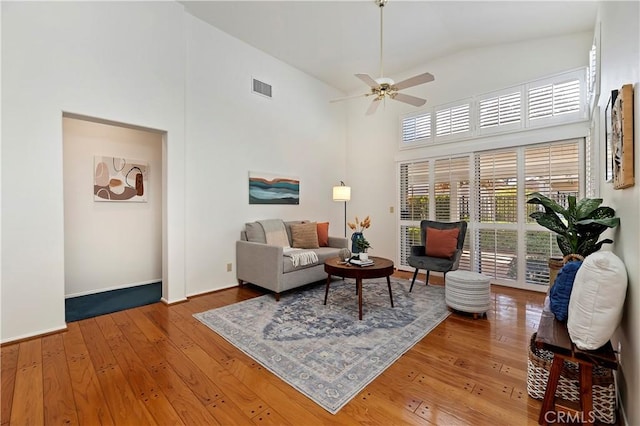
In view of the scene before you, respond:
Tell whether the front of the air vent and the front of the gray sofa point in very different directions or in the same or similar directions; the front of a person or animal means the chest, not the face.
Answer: same or similar directions

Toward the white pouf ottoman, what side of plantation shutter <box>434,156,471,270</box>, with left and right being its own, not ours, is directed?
front

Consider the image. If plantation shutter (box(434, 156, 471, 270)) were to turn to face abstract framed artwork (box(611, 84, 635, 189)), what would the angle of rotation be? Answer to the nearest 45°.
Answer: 0° — it already faces it

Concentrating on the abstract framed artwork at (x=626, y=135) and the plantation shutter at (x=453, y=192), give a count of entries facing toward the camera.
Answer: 1

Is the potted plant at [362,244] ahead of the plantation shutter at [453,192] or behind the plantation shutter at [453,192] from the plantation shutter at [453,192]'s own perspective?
ahead

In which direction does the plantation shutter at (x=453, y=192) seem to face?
toward the camera

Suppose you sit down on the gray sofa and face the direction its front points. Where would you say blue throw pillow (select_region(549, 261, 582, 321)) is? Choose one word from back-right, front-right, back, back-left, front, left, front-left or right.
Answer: front

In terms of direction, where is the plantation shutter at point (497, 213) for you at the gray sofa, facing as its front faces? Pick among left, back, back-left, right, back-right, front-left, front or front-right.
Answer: front-left

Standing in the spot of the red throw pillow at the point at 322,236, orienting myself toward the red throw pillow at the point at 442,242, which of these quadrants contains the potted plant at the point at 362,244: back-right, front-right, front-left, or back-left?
front-right

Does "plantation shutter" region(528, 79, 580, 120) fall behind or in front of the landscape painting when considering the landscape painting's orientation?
in front

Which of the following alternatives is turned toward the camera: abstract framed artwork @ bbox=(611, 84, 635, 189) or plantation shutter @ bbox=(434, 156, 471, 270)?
the plantation shutter

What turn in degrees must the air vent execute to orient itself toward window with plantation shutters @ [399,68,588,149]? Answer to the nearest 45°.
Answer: approximately 45° to its left

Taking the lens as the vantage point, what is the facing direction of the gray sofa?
facing the viewer and to the right of the viewer

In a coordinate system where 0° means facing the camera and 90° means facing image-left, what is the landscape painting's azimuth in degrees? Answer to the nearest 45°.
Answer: approximately 315°
